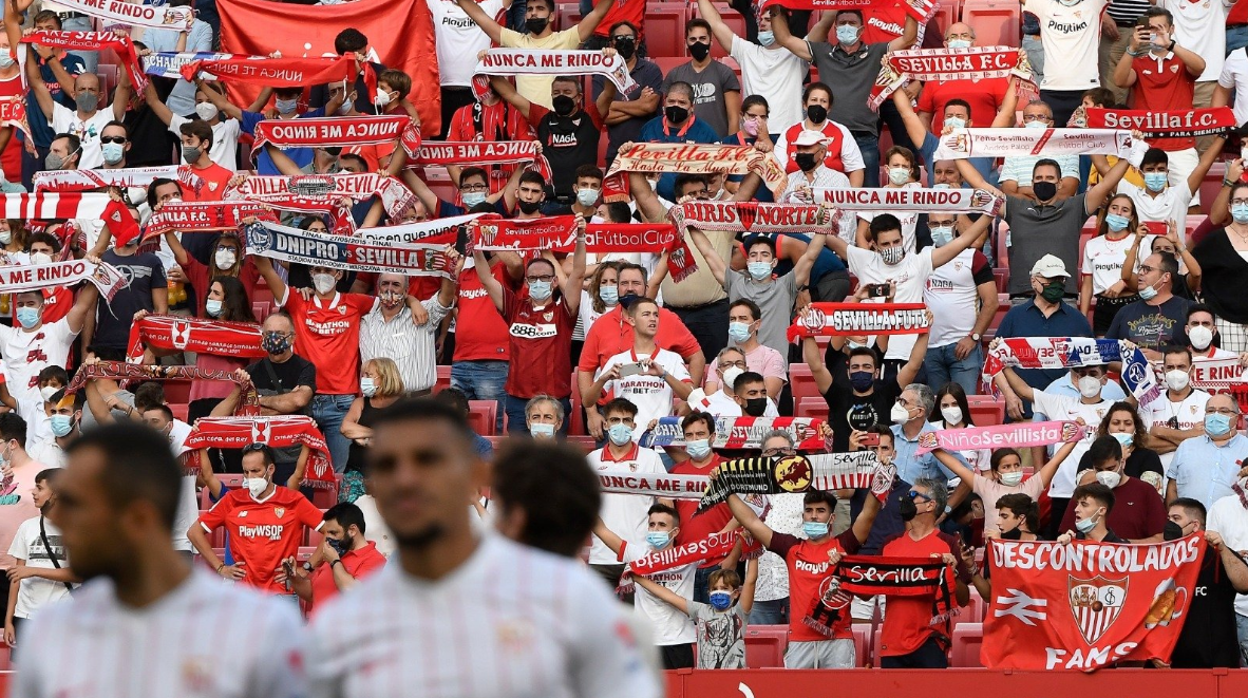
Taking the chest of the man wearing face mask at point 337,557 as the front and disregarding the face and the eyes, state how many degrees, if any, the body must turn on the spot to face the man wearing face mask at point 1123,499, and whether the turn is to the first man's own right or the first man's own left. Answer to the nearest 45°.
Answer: approximately 135° to the first man's own left

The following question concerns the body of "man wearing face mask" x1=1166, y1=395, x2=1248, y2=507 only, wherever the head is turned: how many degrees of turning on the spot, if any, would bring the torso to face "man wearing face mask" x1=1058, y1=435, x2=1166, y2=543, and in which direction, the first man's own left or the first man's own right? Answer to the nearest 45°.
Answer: approximately 45° to the first man's own right

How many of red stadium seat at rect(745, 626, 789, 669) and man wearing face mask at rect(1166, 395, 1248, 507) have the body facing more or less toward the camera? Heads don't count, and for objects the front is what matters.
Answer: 2

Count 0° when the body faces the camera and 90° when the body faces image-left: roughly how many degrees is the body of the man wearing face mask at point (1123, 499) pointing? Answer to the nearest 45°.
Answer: approximately 45°

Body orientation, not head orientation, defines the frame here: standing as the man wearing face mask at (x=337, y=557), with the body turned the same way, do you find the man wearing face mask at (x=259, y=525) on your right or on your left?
on your right

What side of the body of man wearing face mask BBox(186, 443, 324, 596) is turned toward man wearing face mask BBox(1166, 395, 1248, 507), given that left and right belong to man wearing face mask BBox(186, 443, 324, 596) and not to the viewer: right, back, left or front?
left

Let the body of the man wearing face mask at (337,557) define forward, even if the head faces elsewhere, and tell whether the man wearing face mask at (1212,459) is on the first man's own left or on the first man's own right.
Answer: on the first man's own left

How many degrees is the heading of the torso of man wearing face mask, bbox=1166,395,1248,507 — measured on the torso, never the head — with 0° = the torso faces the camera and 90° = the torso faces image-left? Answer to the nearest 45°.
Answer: approximately 0°
